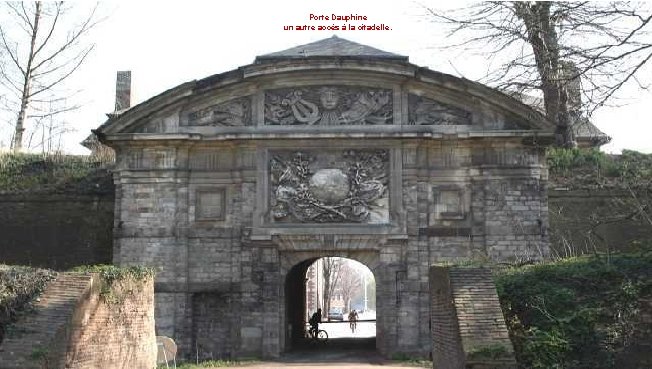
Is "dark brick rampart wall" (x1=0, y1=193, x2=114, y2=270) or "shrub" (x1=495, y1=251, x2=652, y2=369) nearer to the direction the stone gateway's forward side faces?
the shrub

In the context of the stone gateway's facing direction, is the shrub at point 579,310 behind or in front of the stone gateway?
in front

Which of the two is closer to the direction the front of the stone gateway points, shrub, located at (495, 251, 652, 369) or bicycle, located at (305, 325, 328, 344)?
the shrub

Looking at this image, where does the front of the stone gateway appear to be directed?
toward the camera

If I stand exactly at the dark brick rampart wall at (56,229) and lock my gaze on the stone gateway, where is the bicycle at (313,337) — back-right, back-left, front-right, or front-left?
front-left

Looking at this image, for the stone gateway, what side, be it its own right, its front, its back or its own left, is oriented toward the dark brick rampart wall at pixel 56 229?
right

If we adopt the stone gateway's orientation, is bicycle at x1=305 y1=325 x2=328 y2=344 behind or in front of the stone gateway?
behind

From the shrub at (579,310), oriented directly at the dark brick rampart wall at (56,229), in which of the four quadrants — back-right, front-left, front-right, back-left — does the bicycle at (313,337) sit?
front-right
